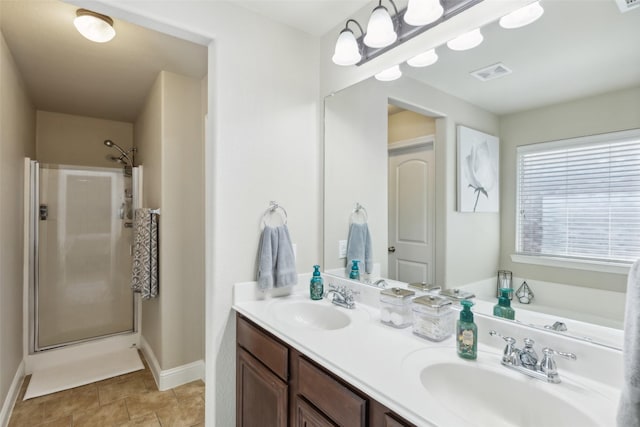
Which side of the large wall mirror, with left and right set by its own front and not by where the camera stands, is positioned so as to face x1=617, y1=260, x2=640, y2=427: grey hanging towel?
left

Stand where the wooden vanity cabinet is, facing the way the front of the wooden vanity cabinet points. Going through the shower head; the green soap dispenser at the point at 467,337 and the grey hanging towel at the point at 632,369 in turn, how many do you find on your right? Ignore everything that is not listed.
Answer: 1

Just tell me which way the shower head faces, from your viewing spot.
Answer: facing to the left of the viewer

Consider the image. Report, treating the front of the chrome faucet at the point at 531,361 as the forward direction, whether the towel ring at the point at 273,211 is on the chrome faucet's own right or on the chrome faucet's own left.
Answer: on the chrome faucet's own right

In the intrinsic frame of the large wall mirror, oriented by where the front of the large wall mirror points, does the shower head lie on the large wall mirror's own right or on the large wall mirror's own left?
on the large wall mirror's own right

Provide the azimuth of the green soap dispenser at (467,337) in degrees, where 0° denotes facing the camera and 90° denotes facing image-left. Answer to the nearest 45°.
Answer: approximately 45°

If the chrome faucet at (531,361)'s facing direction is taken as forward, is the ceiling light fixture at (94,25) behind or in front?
in front

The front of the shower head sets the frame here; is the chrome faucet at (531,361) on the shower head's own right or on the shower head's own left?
on the shower head's own left
